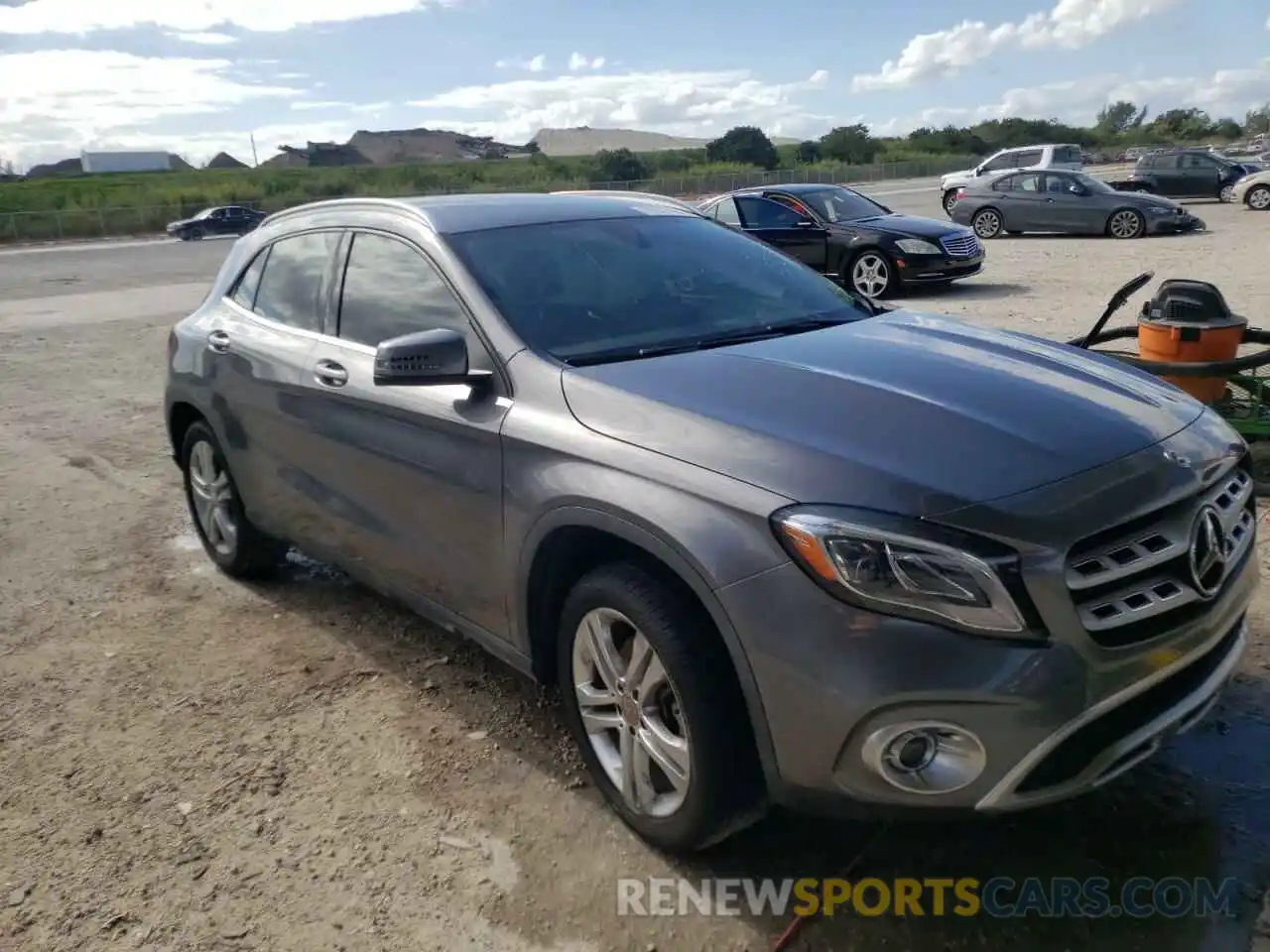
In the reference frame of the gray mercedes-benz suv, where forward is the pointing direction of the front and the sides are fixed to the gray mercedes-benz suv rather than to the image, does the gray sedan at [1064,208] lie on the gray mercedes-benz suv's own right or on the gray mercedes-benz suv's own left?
on the gray mercedes-benz suv's own left

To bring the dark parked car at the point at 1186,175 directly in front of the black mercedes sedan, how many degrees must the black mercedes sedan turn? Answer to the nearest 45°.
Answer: approximately 90° to its left

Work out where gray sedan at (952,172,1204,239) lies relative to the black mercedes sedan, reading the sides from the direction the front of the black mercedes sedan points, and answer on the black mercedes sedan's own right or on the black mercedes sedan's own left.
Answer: on the black mercedes sedan's own left

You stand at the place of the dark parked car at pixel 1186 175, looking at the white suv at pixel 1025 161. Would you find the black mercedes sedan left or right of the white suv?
left

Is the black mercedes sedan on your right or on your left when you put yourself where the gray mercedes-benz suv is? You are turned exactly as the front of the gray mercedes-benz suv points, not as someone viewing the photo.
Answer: on your left

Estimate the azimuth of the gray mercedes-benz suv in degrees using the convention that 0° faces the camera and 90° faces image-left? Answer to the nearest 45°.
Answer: approximately 315°

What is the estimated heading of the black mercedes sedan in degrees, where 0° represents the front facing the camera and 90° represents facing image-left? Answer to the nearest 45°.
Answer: approximately 315°
